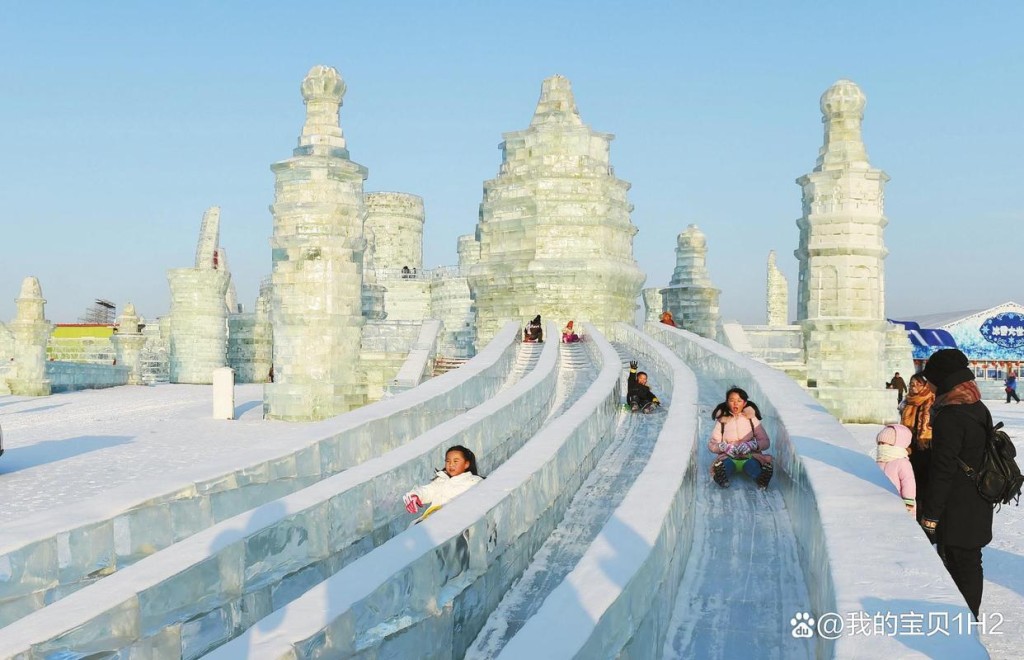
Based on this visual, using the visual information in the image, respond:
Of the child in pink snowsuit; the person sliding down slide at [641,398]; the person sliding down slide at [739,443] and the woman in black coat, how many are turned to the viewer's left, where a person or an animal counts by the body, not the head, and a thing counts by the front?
2

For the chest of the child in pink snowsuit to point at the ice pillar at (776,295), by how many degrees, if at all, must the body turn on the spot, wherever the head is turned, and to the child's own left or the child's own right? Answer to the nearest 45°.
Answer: approximately 90° to the child's own right

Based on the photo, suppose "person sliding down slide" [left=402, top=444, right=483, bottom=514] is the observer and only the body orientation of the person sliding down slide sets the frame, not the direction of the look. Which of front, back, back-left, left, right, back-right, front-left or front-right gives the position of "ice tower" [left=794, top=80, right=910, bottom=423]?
back

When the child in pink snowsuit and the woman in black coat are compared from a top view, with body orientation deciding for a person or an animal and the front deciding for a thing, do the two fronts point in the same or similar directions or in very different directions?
same or similar directions

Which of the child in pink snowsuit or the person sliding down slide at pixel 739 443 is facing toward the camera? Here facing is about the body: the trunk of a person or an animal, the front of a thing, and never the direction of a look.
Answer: the person sliding down slide

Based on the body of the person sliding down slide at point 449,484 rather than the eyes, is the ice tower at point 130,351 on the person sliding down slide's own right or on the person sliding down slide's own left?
on the person sliding down slide's own right

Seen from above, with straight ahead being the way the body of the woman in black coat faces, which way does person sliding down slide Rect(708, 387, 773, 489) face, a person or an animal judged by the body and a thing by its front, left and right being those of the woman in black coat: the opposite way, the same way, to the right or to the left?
to the left

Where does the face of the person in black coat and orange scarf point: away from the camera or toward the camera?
toward the camera

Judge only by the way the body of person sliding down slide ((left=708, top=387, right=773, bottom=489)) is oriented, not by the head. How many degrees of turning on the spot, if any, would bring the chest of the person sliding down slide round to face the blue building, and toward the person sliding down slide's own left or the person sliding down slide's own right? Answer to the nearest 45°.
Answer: approximately 180°

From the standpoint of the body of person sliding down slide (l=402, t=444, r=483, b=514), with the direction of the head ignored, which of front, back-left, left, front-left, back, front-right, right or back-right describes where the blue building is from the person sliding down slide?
back

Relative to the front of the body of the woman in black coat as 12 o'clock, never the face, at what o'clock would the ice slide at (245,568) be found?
The ice slide is roughly at 11 o'clock from the woman in black coat.

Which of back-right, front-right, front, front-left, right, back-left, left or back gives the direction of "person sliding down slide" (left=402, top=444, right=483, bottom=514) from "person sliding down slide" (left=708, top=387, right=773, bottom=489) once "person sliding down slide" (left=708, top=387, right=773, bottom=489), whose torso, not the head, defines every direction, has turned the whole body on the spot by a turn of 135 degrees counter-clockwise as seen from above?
back

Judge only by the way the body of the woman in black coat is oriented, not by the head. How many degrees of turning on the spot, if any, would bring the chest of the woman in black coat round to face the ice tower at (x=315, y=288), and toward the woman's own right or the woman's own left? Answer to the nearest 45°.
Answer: approximately 45° to the woman's own right

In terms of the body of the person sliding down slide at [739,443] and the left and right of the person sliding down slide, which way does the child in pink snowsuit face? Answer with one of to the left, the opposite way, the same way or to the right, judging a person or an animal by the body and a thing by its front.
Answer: to the right

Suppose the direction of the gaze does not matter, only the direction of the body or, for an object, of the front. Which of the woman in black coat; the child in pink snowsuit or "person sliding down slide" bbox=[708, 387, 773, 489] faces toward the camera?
the person sliding down slide

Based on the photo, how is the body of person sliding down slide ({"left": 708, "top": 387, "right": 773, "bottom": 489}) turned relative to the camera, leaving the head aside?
toward the camera

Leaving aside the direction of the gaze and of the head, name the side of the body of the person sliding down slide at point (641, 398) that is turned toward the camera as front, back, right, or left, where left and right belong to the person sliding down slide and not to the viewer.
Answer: front

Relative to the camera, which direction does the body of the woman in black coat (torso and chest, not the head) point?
to the viewer's left
